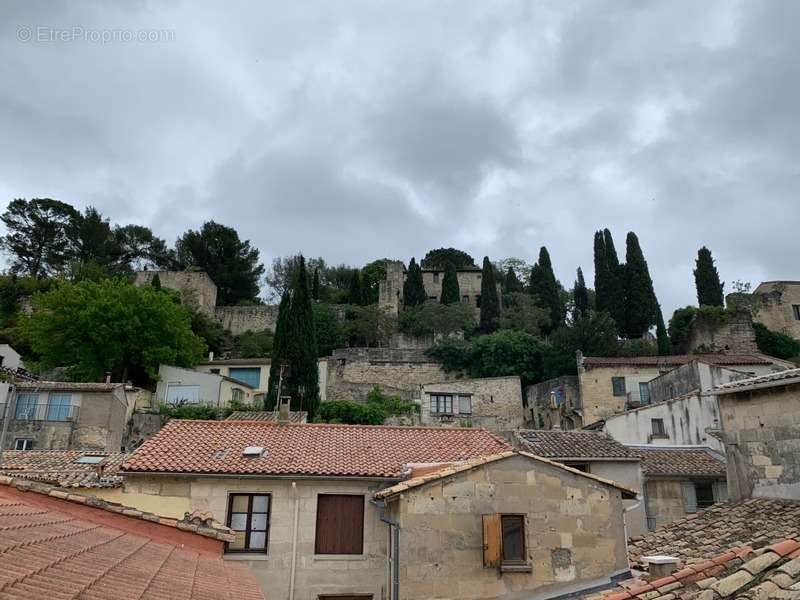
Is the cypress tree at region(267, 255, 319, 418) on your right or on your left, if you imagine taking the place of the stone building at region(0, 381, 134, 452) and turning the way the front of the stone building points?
on your left

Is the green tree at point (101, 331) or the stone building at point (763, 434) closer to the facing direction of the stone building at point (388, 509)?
the stone building

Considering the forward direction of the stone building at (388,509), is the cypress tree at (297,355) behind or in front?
behind

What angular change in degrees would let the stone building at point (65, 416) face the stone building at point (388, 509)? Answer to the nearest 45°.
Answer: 0° — it already faces it

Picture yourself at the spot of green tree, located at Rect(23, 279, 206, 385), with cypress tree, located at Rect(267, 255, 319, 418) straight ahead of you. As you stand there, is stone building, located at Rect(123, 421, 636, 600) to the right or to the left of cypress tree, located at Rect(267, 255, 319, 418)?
right

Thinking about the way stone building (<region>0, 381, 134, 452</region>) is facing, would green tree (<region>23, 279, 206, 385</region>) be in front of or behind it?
behind

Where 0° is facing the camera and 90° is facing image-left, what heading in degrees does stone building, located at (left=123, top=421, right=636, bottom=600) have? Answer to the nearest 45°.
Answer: approximately 0°

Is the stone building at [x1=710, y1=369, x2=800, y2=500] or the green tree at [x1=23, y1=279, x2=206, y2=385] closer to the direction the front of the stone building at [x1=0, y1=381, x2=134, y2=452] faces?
the stone building

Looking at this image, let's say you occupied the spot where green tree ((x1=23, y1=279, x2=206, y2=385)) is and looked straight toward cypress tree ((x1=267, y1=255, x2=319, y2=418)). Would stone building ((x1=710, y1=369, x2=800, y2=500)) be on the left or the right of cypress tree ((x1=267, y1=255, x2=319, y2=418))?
right

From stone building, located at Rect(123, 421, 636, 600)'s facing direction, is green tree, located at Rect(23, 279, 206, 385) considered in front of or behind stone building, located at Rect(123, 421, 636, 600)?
behind

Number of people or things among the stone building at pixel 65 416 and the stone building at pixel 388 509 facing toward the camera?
2
